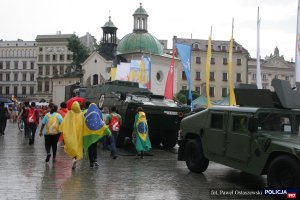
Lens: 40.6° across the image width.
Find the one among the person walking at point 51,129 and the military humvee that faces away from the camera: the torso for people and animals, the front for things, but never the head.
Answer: the person walking

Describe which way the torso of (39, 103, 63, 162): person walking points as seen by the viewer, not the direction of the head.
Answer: away from the camera

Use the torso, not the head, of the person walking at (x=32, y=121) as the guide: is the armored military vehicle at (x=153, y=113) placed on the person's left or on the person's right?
on the person's right

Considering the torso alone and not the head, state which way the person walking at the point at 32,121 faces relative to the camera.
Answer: away from the camera

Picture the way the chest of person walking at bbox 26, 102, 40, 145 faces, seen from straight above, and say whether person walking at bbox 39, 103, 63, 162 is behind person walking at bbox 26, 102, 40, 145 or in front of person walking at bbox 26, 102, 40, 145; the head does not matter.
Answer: behind

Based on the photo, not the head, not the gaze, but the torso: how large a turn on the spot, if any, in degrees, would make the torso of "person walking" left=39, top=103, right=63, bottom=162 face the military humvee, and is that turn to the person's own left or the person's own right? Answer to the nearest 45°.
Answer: approximately 135° to the person's own right

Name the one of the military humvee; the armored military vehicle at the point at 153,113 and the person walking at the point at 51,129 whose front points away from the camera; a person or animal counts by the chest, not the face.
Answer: the person walking

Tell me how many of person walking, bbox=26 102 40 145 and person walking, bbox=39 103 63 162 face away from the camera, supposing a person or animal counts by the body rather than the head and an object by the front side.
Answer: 2

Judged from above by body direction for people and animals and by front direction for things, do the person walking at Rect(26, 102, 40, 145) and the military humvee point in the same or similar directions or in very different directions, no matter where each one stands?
very different directions

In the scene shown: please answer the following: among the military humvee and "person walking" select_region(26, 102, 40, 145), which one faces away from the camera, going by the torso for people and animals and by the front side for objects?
the person walking

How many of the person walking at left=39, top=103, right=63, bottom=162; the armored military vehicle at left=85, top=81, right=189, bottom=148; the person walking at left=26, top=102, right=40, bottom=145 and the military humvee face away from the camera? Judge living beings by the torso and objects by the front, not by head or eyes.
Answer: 2
